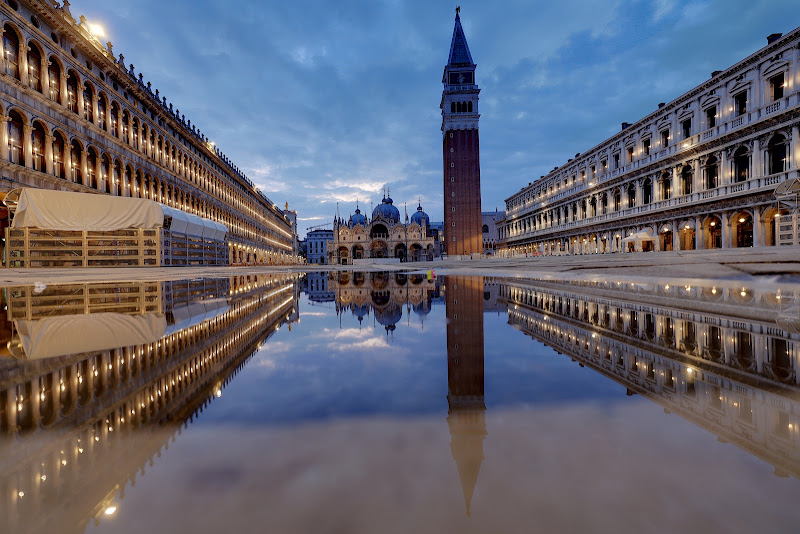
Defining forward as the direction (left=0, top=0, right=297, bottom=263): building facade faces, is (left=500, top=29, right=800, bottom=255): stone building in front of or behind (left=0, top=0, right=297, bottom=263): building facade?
in front

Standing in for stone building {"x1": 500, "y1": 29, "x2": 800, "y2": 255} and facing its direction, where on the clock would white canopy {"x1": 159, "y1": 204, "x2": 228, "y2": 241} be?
The white canopy is roughly at 12 o'clock from the stone building.

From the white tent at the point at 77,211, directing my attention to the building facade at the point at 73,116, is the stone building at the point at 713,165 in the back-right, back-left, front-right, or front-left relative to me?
back-right

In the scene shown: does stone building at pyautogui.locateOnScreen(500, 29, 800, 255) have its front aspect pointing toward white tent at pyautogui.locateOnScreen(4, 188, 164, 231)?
yes

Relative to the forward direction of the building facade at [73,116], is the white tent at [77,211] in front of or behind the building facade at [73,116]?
in front

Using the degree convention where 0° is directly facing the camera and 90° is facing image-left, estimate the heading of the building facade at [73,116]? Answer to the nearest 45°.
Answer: approximately 315°
